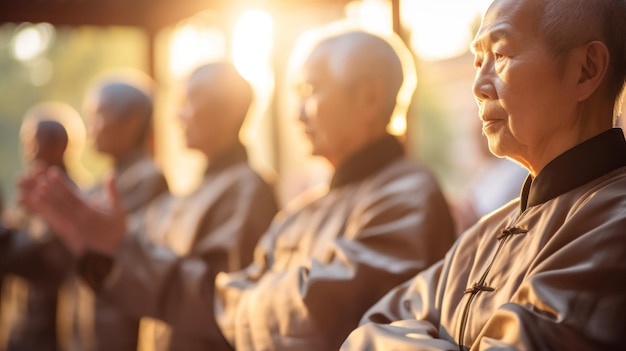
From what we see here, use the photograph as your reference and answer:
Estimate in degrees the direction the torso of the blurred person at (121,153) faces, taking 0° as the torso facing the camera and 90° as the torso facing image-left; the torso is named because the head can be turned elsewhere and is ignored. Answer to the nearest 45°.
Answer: approximately 45°

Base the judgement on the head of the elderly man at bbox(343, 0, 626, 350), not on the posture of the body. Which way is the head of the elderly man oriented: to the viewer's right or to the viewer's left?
to the viewer's left

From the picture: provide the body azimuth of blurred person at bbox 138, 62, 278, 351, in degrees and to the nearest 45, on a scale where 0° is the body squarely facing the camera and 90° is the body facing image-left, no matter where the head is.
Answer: approximately 45°
